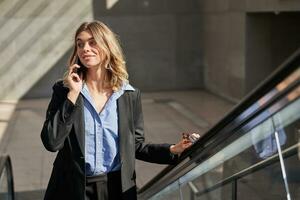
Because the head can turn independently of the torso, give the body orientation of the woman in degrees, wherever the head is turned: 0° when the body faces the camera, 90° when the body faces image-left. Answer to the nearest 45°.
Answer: approximately 0°
